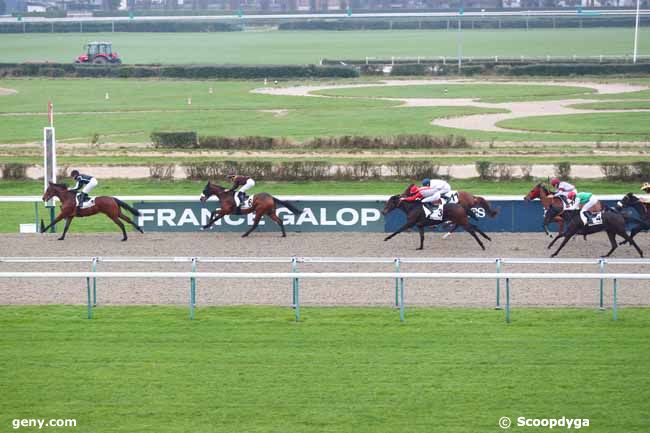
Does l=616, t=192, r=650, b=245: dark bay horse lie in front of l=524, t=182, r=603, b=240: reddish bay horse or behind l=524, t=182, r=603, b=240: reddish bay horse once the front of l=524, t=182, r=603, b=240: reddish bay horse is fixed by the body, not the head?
behind

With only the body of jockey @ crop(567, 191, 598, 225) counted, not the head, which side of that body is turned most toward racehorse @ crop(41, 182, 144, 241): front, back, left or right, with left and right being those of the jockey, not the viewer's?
front

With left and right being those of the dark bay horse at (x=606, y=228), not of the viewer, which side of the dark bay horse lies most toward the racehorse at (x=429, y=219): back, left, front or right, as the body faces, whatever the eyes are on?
front

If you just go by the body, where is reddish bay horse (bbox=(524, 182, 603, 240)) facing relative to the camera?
to the viewer's left

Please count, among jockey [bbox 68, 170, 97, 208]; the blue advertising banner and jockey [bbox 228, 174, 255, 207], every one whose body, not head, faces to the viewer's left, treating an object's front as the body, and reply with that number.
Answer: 2

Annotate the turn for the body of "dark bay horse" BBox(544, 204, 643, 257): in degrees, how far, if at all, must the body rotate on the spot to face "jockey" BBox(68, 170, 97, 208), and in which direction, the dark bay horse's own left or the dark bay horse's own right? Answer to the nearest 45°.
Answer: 0° — it already faces them

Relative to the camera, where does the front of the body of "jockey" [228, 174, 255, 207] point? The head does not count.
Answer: to the viewer's left

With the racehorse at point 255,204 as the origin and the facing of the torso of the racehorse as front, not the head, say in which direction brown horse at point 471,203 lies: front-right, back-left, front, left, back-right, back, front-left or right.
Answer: back

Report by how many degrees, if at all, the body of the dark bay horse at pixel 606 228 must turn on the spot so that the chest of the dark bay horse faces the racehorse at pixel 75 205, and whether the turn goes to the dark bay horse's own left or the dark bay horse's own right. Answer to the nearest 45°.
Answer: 0° — it already faces it

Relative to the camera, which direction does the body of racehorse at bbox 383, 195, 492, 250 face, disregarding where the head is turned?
to the viewer's left

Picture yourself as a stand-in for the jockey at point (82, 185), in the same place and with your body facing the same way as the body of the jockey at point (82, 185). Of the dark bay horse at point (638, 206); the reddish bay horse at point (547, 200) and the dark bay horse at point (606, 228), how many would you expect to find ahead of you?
0

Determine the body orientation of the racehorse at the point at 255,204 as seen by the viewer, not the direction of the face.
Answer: to the viewer's left

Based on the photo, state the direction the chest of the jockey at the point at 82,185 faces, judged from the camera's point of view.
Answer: to the viewer's left

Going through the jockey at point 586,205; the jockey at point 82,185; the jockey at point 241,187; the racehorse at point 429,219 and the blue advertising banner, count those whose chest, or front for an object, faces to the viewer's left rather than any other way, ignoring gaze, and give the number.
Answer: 4

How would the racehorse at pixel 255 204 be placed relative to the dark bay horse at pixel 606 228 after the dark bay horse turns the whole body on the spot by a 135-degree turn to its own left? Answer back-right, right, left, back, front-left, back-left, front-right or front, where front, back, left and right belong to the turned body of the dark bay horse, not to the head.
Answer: back-right

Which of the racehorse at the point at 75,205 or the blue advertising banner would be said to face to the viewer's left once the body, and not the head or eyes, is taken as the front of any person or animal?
the racehorse

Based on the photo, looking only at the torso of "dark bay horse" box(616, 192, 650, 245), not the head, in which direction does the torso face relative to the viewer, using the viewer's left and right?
facing to the left of the viewer

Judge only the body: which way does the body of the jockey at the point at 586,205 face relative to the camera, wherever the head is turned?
to the viewer's left

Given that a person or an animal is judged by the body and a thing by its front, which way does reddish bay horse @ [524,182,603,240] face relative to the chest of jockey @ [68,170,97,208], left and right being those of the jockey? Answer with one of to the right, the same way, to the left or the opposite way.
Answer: the same way

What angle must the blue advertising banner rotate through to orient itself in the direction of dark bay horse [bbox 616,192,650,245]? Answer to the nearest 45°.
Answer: approximately 90° to its left

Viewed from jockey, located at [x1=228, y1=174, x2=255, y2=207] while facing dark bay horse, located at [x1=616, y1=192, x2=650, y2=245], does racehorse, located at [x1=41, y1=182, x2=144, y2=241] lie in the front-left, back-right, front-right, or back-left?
back-right

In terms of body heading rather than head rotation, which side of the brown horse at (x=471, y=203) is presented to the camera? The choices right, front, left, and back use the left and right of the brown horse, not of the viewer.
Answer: left

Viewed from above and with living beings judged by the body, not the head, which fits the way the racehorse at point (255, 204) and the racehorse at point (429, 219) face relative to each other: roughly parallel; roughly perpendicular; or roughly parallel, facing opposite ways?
roughly parallel

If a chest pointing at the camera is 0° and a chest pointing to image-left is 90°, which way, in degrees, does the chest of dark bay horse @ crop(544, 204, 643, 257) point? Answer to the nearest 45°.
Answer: approximately 90°
